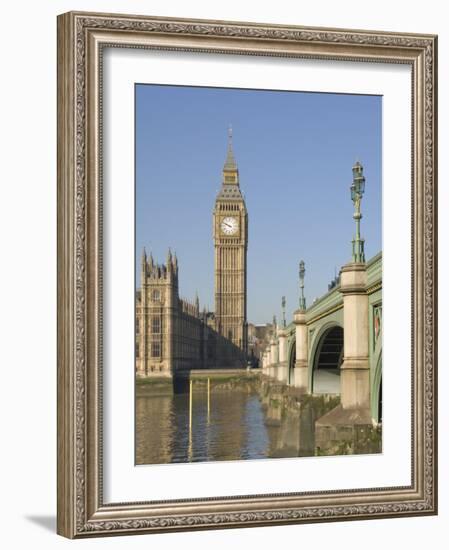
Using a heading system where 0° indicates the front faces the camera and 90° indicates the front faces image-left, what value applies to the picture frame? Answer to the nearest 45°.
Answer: approximately 315°
